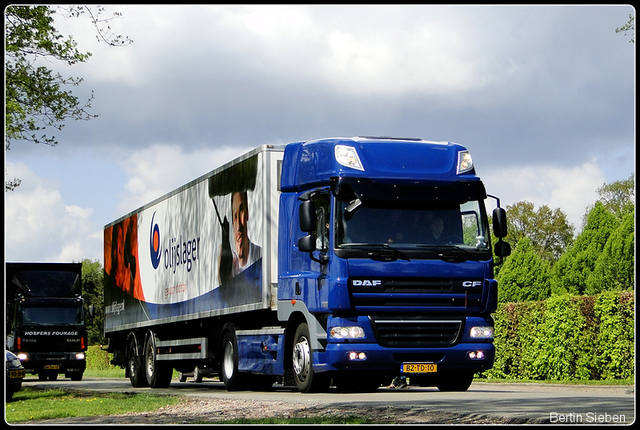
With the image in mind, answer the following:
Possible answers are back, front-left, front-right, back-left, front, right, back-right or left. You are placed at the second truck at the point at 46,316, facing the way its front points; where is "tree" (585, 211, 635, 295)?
left

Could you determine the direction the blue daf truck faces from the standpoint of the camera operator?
facing the viewer and to the right of the viewer

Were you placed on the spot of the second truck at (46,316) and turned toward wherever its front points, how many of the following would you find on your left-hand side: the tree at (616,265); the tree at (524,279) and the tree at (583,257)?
3

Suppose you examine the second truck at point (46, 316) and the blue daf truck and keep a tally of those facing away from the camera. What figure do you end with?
0

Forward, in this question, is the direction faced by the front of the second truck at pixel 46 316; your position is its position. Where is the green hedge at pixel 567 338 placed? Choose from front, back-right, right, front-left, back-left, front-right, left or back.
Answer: front-left

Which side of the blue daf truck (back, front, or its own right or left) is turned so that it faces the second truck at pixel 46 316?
back

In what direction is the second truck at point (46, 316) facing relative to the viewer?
toward the camera

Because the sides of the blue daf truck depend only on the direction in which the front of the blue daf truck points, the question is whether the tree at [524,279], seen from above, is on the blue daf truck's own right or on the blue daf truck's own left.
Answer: on the blue daf truck's own left

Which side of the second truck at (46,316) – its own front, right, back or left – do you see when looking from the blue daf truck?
front

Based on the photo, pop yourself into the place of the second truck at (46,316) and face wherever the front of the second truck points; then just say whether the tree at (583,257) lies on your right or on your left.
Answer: on your left

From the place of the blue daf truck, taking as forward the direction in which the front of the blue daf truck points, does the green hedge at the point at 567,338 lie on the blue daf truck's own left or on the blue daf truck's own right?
on the blue daf truck's own left

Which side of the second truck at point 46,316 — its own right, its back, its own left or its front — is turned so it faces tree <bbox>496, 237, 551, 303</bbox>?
left

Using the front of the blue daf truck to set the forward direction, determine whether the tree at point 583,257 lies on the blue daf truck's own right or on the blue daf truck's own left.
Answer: on the blue daf truck's own left
